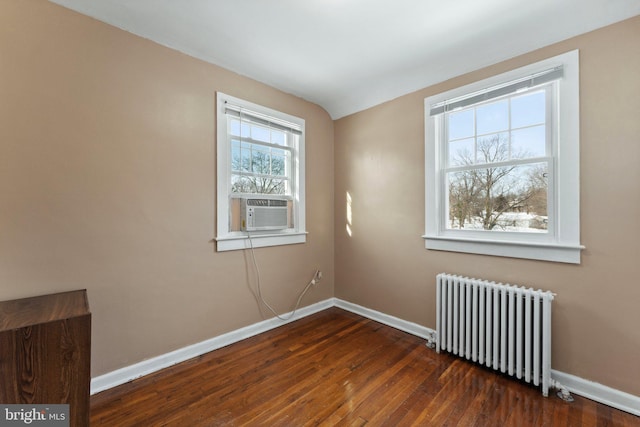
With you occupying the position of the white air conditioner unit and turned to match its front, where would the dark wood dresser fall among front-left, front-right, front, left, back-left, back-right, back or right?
right

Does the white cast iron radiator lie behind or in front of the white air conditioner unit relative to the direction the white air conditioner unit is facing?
in front

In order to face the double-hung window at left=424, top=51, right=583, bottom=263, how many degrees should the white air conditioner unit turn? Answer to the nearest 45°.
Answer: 0° — it already faces it

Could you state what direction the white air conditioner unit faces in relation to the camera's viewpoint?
facing the viewer and to the right of the viewer

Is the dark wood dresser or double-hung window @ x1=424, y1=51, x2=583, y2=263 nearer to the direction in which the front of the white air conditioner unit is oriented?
the double-hung window

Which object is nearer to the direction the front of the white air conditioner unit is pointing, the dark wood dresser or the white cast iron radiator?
the white cast iron radiator
